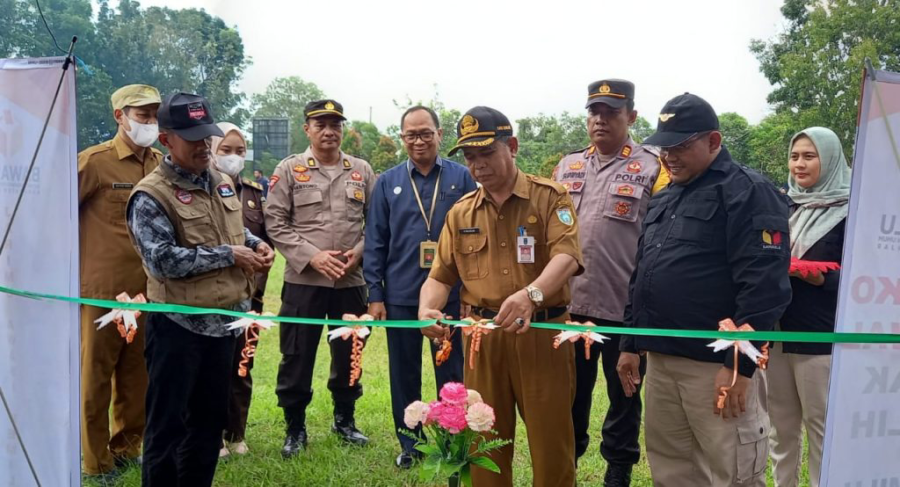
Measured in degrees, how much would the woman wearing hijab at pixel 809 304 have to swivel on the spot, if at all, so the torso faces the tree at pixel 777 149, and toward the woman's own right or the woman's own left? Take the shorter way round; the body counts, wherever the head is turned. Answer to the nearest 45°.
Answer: approximately 135° to the woman's own right

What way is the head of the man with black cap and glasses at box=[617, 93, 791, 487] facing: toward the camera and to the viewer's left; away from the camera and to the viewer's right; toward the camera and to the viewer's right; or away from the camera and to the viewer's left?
toward the camera and to the viewer's left

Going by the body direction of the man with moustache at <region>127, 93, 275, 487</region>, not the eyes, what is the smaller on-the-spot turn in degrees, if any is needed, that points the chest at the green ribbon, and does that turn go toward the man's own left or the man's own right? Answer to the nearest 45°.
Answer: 0° — they already face it

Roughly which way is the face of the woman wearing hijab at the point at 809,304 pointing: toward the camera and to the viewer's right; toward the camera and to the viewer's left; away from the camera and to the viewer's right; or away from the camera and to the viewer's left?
toward the camera and to the viewer's left

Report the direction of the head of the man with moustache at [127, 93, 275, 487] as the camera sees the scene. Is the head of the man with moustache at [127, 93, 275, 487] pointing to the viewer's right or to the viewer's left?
to the viewer's right
